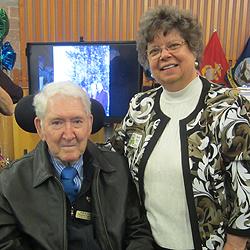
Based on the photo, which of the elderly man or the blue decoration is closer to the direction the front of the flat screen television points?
the elderly man

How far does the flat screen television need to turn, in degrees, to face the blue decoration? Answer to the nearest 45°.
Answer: approximately 135° to its right

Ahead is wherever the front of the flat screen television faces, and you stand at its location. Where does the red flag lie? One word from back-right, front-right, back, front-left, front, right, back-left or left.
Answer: back-left

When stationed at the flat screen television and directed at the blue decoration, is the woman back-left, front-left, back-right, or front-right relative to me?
back-left

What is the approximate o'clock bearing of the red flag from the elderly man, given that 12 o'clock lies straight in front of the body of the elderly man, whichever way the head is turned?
The red flag is roughly at 7 o'clock from the elderly man.

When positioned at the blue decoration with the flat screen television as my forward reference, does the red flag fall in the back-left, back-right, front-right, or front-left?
front-left

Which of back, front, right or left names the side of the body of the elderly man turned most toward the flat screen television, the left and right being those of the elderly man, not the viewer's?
back

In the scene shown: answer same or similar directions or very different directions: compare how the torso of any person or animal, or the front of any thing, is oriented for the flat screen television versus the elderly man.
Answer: same or similar directions

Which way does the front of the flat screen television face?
toward the camera

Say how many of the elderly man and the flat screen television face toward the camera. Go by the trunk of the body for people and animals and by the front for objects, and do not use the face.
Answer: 2

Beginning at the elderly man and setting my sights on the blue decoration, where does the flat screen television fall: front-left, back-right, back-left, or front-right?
front-right

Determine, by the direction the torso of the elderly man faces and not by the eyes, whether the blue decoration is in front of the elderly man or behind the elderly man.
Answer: behind

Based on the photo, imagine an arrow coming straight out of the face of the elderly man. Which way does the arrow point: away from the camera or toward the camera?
toward the camera

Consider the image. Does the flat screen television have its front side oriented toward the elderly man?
yes

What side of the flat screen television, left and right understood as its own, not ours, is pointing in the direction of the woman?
front

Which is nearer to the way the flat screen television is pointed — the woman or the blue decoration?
the woman
